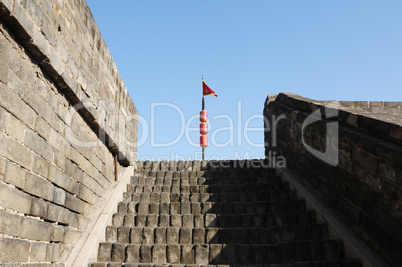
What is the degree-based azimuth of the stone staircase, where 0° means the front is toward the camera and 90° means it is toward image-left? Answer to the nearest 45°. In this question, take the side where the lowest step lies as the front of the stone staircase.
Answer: approximately 0°

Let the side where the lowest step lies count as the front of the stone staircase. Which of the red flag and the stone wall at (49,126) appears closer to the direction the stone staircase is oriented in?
the stone wall

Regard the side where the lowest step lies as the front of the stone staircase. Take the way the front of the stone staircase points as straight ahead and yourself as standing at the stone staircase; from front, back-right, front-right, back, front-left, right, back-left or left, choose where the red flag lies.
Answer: back

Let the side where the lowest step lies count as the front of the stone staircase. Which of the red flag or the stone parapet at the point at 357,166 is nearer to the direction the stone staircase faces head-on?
the stone parapet
